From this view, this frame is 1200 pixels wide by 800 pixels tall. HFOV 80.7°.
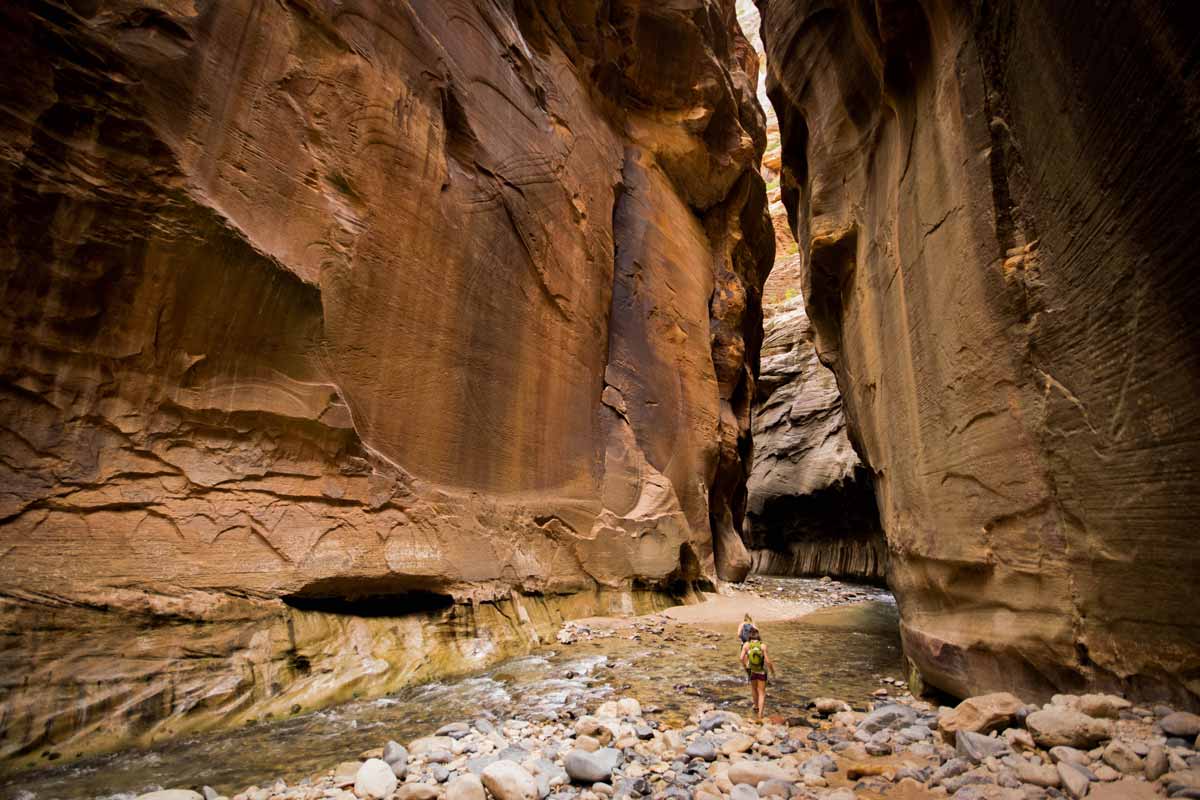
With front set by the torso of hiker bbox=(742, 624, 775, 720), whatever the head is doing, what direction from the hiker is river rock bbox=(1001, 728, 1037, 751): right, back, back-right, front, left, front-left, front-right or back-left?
back-right

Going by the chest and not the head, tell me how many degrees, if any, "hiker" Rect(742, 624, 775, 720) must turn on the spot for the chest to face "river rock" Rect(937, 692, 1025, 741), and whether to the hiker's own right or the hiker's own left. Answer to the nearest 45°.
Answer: approximately 135° to the hiker's own right

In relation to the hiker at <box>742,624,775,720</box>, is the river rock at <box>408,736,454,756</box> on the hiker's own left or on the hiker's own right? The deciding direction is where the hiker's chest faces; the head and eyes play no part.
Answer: on the hiker's own left

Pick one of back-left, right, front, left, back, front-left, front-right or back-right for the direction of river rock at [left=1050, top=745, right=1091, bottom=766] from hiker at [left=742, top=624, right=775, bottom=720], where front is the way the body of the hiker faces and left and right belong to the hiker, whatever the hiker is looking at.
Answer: back-right

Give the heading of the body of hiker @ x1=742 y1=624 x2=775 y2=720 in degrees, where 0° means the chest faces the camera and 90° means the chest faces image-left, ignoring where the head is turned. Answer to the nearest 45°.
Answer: approximately 180°

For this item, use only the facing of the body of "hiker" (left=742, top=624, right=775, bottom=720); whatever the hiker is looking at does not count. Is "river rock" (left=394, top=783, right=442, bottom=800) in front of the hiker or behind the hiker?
behind

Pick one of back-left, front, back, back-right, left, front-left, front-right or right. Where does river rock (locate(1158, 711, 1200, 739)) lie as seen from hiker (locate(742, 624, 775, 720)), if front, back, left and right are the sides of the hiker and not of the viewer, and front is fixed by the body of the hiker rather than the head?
back-right

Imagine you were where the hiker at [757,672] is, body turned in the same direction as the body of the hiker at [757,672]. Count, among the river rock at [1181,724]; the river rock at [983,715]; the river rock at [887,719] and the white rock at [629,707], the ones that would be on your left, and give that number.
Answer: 1

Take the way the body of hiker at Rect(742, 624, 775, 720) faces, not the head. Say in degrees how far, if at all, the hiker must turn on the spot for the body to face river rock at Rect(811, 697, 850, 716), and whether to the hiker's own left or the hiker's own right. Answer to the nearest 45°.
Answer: approximately 90° to the hiker's own right
